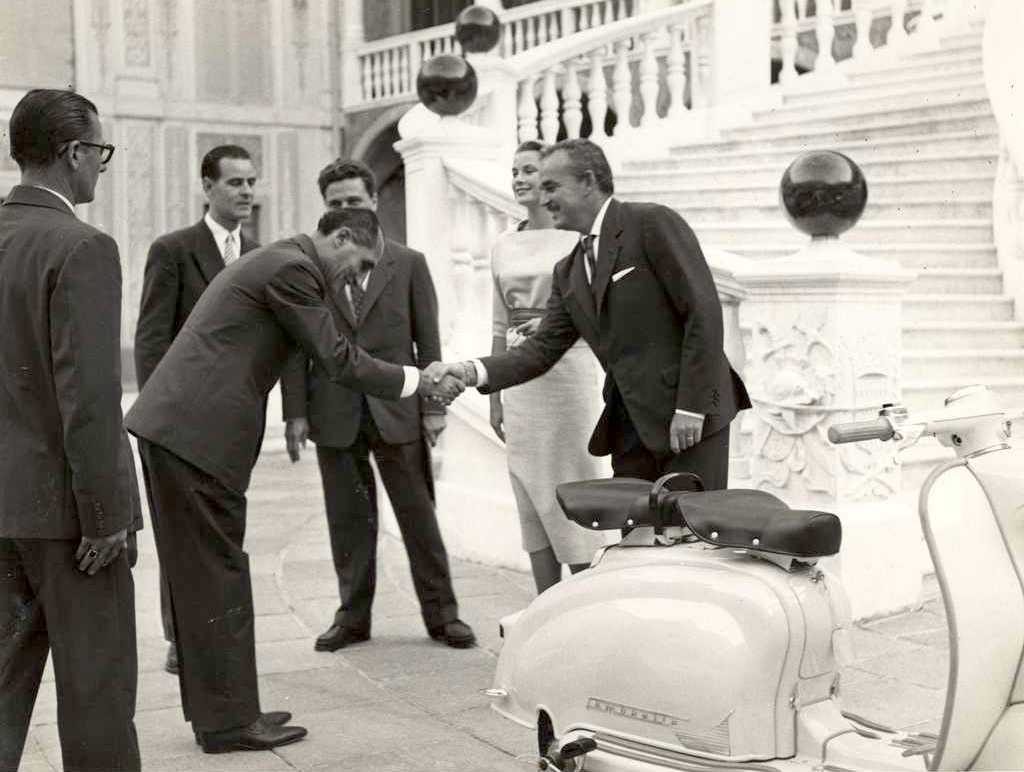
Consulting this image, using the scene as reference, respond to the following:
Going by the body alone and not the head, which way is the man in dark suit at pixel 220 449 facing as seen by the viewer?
to the viewer's right

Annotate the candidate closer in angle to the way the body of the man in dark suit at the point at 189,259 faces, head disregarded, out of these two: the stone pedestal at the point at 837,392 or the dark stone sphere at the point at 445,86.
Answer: the stone pedestal

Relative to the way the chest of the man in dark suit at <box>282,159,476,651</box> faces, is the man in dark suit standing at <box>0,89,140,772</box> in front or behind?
in front

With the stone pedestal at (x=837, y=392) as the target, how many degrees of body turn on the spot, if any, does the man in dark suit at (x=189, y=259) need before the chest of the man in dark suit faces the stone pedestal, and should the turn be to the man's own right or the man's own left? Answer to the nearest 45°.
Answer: approximately 45° to the man's own left

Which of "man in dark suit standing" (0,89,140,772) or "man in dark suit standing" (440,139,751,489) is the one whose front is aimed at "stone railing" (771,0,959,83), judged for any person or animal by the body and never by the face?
"man in dark suit standing" (0,89,140,772)

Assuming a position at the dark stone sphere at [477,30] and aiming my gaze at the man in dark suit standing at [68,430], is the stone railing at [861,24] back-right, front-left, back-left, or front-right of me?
back-left

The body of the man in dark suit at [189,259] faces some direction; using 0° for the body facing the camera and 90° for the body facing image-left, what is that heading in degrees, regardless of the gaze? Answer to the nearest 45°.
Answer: approximately 315°

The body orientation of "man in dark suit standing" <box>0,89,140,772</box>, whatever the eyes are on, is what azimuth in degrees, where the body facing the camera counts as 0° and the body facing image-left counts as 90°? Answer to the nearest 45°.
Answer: approximately 225°

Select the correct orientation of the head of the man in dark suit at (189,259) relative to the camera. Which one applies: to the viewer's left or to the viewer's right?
to the viewer's right

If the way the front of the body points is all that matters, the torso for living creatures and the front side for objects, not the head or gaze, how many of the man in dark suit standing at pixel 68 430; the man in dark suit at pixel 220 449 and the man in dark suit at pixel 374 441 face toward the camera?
1

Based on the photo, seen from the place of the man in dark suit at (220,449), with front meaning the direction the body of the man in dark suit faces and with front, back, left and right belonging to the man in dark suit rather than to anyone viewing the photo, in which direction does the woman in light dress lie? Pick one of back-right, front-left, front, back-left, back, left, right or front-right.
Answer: front-left

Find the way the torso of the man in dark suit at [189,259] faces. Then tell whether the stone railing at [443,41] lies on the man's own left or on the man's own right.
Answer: on the man's own left
